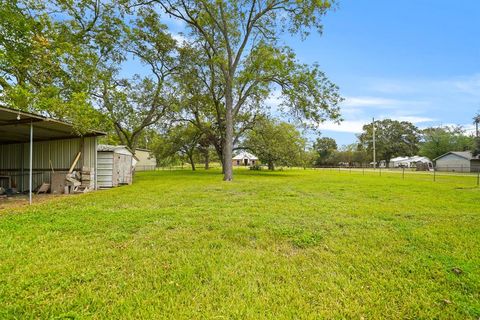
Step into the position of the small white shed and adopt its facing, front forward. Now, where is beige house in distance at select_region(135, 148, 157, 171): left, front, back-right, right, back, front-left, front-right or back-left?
back-left

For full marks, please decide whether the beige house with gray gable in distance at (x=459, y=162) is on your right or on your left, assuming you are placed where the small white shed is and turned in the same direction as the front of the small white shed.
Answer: on your left

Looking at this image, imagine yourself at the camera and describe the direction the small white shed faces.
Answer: facing the viewer and to the right of the viewer

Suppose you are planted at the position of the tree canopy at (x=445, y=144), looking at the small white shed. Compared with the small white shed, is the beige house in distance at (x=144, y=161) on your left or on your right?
right

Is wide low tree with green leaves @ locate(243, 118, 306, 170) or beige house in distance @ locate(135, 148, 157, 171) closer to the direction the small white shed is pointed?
the wide low tree with green leaves

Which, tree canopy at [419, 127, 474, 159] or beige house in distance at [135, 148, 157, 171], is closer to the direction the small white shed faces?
the tree canopy

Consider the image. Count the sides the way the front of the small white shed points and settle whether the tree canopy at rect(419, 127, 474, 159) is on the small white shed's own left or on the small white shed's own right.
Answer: on the small white shed's own left
